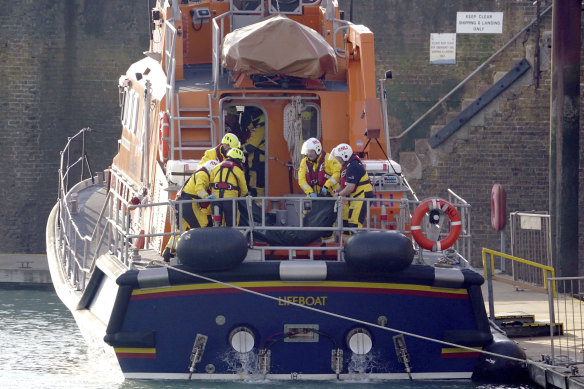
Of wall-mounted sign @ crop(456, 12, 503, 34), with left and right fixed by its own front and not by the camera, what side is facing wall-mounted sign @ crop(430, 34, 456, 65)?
right

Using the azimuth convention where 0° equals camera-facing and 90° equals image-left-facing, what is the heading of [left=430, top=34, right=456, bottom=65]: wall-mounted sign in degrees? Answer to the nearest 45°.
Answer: approximately 0°

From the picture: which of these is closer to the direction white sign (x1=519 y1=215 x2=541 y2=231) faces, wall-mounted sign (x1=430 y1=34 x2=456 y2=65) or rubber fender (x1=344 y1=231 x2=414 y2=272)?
the rubber fender

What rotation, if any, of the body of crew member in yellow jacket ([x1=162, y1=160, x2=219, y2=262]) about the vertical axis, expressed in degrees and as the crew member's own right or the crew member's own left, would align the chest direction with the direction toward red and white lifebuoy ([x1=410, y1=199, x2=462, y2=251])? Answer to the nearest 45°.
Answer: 0° — they already face it

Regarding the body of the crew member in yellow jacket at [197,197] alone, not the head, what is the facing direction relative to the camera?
to the viewer's right

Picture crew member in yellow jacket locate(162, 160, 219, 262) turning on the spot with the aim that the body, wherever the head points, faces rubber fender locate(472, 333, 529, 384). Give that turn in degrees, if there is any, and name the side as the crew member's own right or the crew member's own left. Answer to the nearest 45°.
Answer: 0° — they already face it
